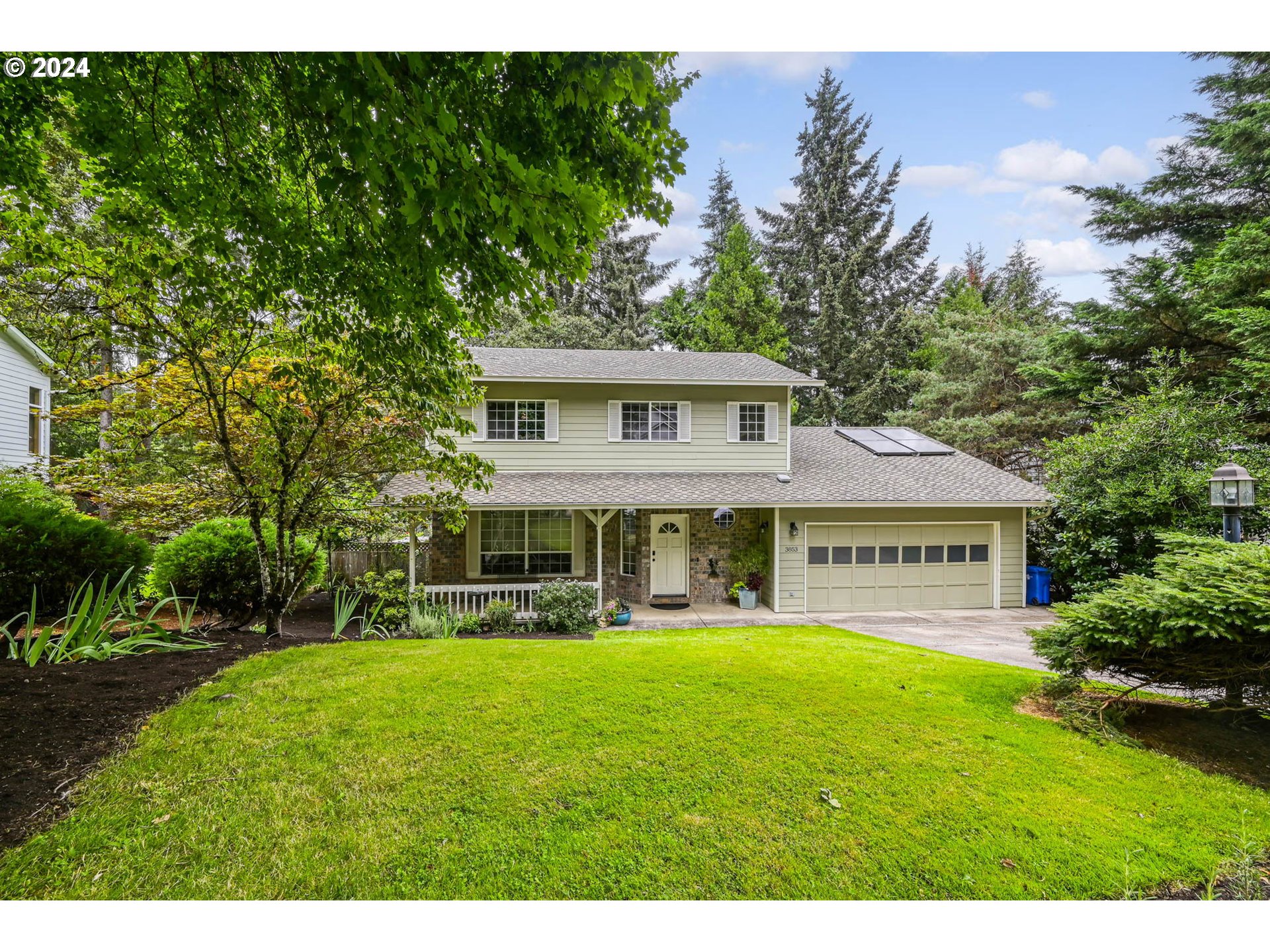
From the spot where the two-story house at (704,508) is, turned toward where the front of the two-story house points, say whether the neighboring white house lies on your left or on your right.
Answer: on your right

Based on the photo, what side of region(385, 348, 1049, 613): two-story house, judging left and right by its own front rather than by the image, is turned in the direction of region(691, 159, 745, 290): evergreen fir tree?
back

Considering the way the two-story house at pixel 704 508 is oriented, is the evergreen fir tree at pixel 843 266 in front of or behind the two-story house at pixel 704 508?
behind

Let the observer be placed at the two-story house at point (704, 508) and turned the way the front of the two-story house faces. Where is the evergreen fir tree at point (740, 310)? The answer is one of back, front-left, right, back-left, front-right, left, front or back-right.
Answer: back

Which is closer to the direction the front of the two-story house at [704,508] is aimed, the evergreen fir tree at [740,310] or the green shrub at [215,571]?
the green shrub

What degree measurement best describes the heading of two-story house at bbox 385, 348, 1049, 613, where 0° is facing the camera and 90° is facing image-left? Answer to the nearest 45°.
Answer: approximately 0°

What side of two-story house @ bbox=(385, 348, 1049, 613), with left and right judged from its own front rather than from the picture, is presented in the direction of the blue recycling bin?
left

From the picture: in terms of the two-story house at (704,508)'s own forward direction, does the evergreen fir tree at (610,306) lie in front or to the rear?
to the rear

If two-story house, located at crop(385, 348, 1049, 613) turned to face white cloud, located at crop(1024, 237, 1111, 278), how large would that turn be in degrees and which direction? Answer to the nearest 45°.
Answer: approximately 135° to its left
